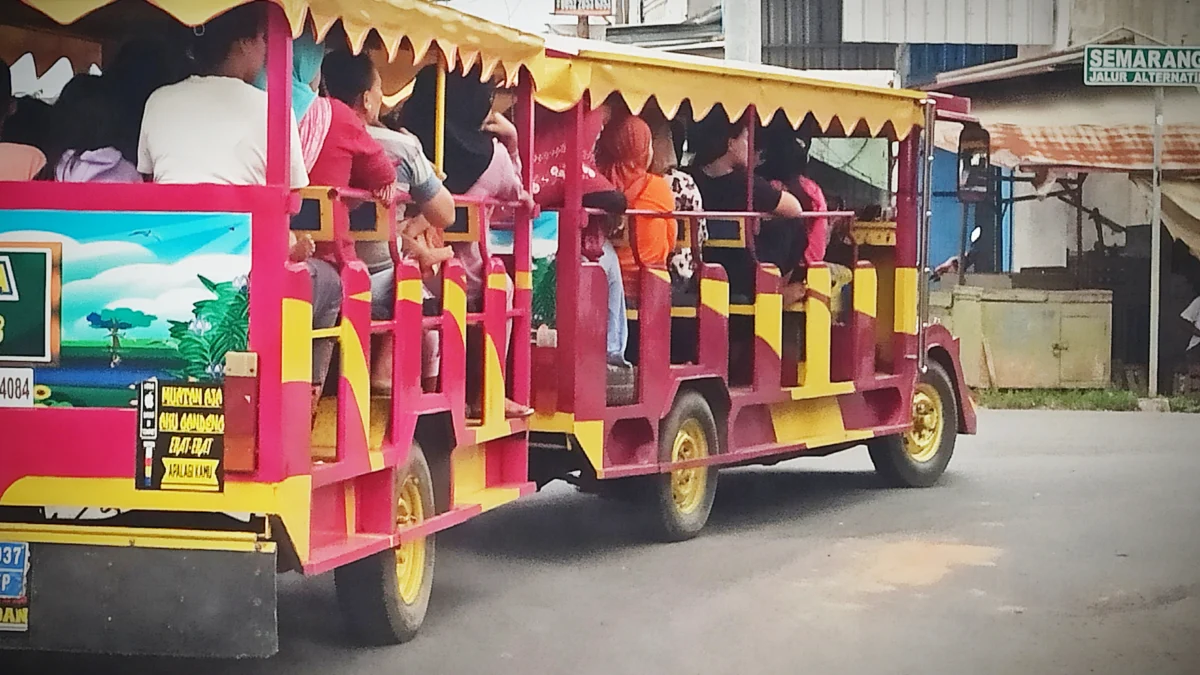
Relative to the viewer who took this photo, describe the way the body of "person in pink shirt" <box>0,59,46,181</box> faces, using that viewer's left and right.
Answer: facing away from the viewer

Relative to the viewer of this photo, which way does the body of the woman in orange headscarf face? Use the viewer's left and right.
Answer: facing away from the viewer and to the right of the viewer

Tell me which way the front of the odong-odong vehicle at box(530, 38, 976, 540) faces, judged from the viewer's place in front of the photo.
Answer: facing away from the viewer and to the right of the viewer

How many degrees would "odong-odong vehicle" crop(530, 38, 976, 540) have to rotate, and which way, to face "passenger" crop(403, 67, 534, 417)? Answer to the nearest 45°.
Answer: approximately 180°

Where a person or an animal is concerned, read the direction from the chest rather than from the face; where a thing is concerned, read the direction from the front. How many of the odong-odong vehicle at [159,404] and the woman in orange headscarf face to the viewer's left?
0

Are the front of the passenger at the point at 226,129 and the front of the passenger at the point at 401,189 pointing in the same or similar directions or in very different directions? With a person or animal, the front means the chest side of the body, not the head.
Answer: same or similar directions

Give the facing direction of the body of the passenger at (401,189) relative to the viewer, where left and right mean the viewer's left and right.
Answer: facing away from the viewer and to the right of the viewer

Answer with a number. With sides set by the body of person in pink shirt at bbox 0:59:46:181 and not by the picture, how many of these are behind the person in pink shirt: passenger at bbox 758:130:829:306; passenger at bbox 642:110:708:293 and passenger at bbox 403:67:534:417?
0

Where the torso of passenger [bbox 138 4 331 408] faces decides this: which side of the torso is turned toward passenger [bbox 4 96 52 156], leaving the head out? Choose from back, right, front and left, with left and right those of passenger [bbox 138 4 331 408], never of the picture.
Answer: left

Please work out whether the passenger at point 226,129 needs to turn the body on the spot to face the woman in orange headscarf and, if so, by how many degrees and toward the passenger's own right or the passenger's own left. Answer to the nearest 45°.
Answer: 0° — they already face them

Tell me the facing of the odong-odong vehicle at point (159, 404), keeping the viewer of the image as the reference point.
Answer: facing away from the viewer and to the right of the viewer

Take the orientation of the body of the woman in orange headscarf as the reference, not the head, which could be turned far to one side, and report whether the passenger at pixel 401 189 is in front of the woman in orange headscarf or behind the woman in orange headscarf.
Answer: behind

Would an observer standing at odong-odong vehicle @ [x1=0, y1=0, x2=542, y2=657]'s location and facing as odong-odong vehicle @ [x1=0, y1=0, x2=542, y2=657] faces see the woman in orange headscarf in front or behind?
in front

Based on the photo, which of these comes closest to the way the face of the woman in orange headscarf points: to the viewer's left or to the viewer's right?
to the viewer's right

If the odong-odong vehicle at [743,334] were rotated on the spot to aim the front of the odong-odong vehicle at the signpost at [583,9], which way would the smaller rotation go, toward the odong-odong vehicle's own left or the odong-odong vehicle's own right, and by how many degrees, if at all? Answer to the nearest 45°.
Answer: approximately 45° to the odong-odong vehicle's own left

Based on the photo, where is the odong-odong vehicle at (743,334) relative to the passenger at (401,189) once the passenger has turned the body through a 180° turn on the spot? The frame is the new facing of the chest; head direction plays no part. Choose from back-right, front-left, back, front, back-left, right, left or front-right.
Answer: back

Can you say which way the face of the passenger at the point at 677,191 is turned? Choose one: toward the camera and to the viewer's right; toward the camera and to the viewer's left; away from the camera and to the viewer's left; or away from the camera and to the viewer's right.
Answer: away from the camera and to the viewer's right

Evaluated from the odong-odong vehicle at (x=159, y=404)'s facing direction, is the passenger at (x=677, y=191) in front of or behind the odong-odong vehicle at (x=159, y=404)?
in front
